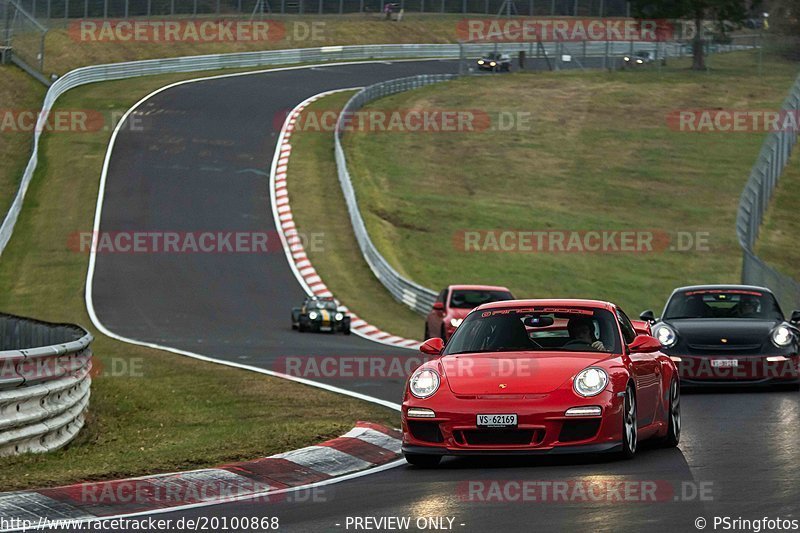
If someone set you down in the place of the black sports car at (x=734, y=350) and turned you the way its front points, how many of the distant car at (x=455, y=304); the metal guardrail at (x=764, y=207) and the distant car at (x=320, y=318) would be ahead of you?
0

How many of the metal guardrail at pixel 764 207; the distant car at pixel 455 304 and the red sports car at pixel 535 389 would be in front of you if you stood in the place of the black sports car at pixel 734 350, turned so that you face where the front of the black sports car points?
1

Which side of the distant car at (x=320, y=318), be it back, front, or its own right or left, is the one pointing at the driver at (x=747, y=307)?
front

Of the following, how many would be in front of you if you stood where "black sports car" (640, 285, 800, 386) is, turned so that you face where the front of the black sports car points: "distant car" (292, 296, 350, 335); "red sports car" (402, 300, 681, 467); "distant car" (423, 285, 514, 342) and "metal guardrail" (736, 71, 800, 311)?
1

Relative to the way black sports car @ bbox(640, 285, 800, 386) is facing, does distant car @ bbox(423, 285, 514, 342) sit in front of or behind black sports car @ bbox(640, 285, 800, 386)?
behind

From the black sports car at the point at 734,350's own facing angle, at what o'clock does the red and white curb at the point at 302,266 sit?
The red and white curb is roughly at 5 o'clock from the black sports car.

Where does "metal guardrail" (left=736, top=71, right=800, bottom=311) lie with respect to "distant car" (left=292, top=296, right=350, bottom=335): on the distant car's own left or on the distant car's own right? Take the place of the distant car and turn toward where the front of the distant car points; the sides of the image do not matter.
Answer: on the distant car's own left

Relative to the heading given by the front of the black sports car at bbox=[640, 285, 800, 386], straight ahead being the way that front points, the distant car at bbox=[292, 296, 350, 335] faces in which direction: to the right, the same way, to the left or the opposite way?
the same way

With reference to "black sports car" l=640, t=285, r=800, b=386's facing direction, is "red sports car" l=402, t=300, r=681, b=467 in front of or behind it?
in front

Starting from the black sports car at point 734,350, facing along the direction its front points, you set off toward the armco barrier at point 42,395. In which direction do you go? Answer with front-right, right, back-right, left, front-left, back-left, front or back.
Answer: front-right

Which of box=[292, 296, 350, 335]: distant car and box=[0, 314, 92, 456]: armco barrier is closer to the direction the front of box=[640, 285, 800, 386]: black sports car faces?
the armco barrier

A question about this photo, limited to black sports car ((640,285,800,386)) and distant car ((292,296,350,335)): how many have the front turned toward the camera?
2

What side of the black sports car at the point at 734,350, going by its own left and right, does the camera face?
front

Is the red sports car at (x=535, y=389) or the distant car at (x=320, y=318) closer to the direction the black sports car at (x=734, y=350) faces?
the red sports car

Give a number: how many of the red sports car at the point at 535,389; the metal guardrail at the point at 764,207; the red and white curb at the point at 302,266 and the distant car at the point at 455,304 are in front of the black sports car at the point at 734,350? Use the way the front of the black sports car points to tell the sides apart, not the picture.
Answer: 1
